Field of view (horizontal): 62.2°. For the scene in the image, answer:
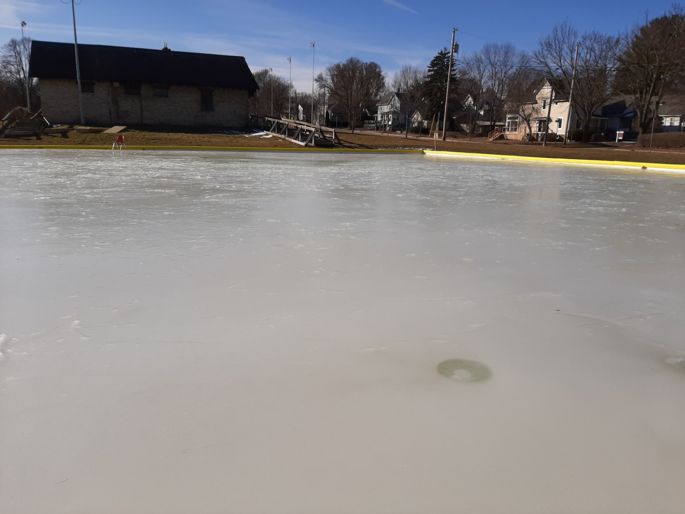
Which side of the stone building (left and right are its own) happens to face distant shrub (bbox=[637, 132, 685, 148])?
left

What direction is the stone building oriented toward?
toward the camera

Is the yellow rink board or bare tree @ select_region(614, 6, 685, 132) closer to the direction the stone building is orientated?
the yellow rink board

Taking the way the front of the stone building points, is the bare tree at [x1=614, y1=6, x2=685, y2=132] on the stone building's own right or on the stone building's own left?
on the stone building's own left

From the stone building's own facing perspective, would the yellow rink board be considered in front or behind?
in front

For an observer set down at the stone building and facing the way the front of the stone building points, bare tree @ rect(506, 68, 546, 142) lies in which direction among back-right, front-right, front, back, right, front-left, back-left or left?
left

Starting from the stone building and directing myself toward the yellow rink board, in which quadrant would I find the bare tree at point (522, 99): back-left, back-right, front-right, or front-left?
front-left
